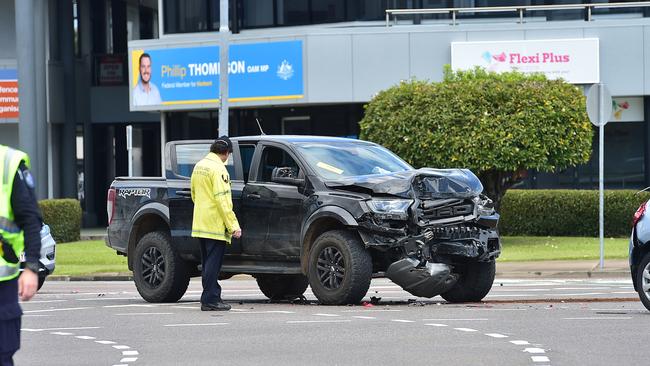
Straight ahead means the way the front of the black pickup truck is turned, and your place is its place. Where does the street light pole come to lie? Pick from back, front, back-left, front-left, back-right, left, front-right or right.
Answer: back-left

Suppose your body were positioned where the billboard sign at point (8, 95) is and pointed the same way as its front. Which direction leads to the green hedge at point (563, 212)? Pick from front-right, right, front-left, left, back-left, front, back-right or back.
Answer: front-left

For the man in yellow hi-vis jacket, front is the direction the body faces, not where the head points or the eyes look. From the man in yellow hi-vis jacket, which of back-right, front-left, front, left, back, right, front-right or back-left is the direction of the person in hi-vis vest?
back-right

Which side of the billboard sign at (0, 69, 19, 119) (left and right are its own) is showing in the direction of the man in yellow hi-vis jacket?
front

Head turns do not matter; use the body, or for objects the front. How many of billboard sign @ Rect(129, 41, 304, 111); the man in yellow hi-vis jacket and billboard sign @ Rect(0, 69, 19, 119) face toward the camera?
2

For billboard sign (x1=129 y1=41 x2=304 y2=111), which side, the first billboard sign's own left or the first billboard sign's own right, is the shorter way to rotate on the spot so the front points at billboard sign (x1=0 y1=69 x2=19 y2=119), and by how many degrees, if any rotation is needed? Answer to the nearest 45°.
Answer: approximately 135° to the first billboard sign's own right

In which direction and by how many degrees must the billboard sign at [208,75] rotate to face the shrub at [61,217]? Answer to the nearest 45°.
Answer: approximately 90° to its right

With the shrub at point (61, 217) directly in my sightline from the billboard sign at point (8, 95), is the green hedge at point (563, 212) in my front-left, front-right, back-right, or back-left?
front-left

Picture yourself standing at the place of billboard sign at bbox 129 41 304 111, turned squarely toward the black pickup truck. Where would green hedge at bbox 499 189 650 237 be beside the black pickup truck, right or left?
left

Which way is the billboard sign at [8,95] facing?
toward the camera

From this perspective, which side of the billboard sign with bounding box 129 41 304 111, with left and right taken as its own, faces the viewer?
front

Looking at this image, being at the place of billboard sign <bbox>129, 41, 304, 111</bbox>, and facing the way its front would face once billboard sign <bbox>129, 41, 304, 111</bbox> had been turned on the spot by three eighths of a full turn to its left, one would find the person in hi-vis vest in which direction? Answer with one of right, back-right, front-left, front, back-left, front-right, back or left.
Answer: back-right

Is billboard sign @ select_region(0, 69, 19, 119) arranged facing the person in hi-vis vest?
yes

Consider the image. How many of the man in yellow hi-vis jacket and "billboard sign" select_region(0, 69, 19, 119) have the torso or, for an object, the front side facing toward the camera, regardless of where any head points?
1
